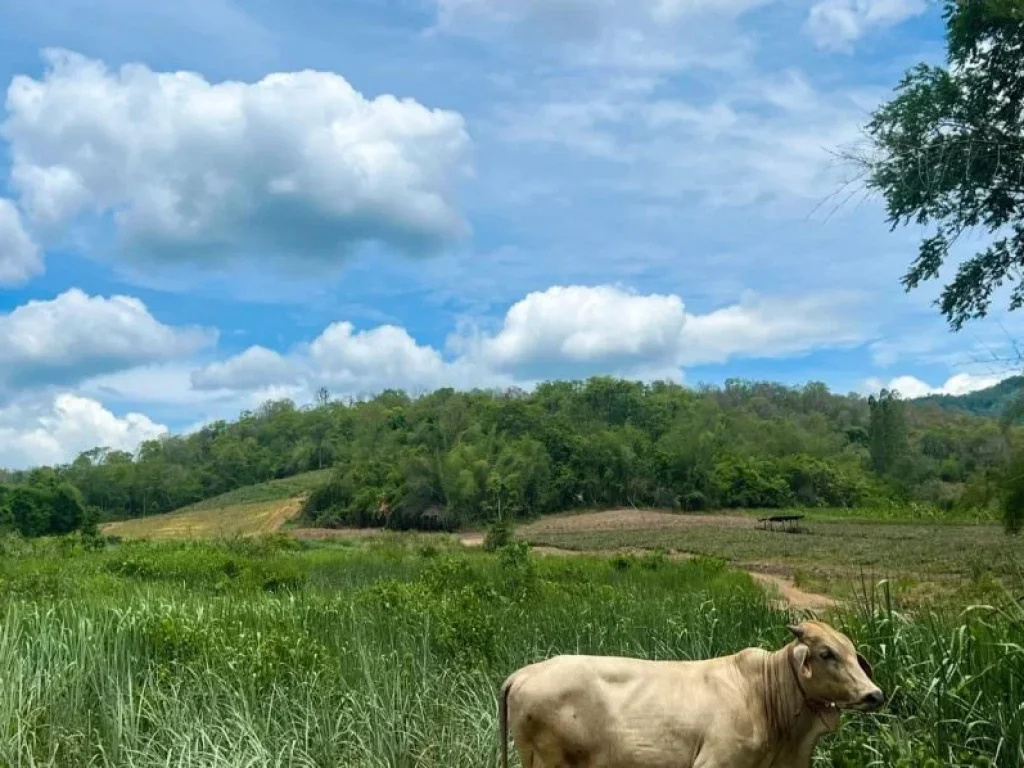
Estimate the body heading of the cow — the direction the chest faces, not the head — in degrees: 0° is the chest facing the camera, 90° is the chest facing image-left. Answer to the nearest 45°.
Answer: approximately 270°
